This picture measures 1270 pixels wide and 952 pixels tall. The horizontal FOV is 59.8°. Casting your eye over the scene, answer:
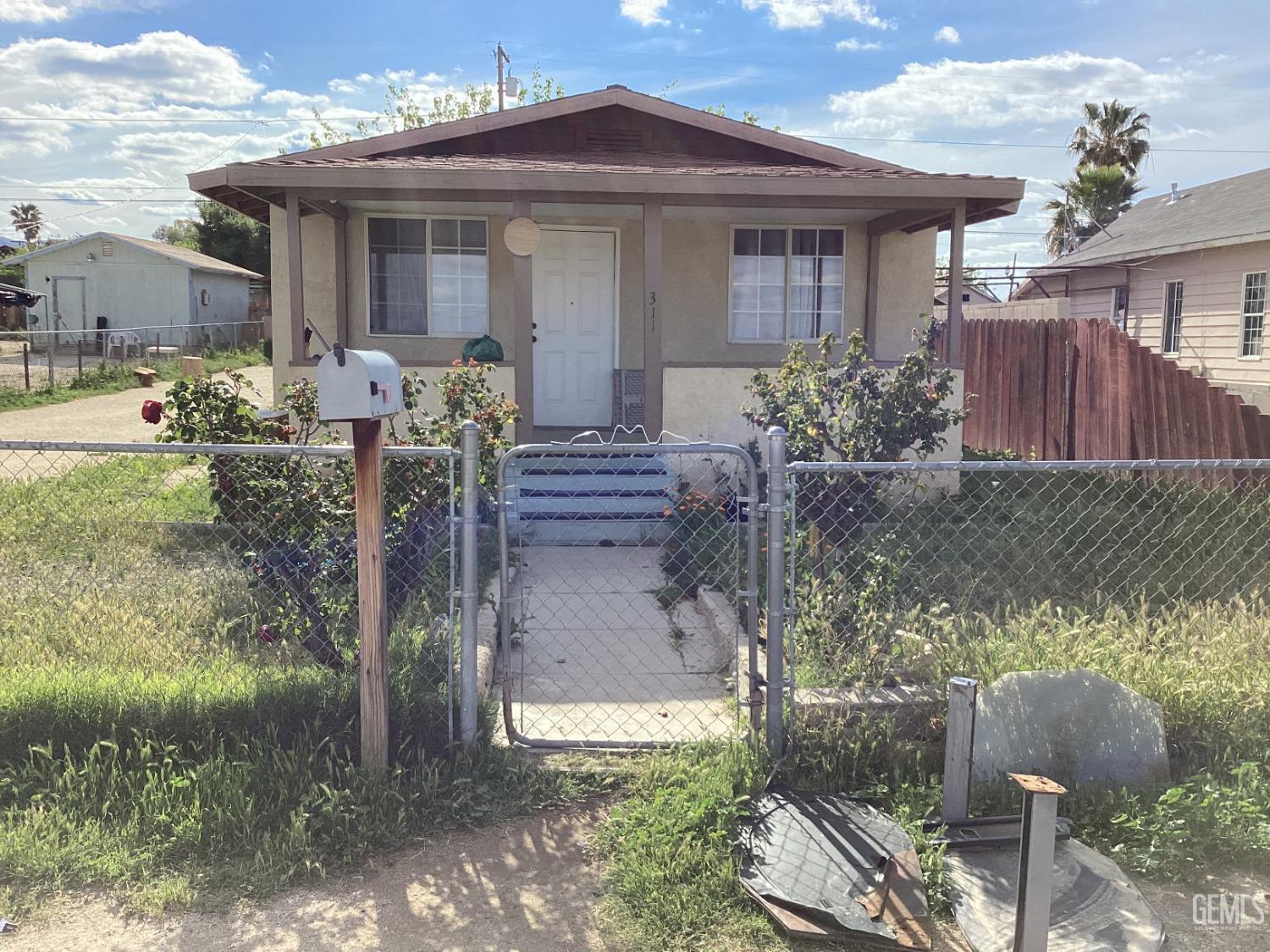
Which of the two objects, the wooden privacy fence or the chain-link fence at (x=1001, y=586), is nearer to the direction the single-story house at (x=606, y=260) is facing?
the chain-link fence

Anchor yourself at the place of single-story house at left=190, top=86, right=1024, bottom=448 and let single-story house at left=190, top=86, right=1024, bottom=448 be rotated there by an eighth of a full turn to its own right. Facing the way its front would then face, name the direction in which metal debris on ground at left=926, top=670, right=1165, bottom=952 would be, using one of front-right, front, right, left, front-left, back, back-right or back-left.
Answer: front-left

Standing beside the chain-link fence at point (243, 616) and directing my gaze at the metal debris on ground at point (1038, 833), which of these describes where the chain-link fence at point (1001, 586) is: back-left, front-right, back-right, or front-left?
front-left

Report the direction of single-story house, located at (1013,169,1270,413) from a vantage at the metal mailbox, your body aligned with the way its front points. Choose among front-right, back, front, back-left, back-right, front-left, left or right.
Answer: back

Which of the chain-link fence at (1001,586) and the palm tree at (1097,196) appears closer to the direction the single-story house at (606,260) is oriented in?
the chain-link fence

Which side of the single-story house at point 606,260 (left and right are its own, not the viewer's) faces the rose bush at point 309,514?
front

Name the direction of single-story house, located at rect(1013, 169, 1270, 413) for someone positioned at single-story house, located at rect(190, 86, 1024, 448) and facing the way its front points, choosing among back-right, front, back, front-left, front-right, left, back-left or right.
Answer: back-left

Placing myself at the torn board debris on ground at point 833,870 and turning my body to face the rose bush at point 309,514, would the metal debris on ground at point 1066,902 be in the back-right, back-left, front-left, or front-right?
back-right

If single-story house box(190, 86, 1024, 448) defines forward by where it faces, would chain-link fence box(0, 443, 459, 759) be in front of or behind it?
in front

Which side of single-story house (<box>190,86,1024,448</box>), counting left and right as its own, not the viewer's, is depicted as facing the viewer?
front

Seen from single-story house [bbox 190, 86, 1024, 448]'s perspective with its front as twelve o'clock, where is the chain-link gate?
The chain-link gate is roughly at 12 o'clock from the single-story house.

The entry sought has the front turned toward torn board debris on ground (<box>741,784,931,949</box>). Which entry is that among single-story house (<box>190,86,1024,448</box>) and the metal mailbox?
the single-story house

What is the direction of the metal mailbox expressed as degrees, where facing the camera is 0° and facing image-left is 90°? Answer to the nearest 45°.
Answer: approximately 45°
